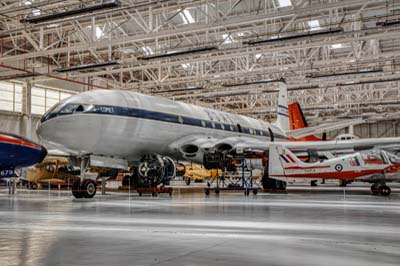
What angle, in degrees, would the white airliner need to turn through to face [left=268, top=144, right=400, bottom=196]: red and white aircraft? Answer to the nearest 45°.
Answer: approximately 135° to its left

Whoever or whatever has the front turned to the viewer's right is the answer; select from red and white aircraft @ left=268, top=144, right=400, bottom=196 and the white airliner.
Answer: the red and white aircraft

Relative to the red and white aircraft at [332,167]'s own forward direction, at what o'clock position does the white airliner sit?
The white airliner is roughly at 5 o'clock from the red and white aircraft.

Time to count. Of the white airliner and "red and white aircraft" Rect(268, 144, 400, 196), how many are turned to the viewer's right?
1

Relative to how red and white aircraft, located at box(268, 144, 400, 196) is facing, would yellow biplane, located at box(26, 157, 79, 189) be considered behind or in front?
behind

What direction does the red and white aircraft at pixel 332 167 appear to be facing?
to the viewer's right
